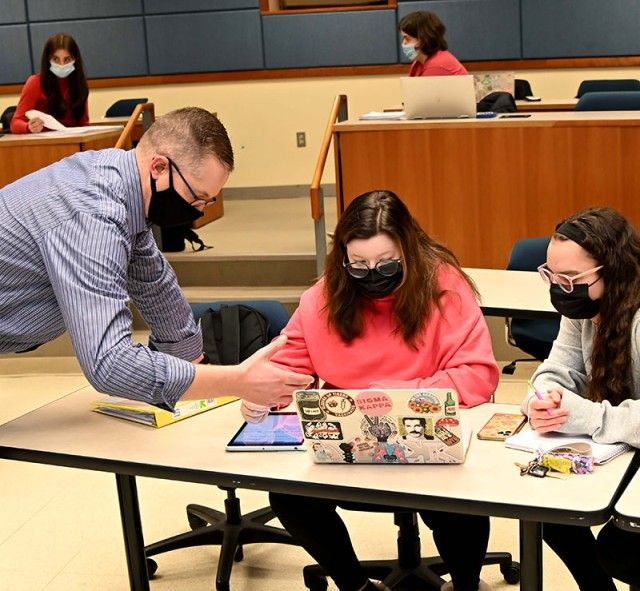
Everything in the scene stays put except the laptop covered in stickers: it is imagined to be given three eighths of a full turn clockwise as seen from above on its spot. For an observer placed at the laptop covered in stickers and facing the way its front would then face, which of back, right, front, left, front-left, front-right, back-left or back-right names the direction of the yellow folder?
back

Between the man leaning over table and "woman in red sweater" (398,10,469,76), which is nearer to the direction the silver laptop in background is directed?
the woman in red sweater

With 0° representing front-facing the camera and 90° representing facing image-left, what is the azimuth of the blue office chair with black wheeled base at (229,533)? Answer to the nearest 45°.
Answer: approximately 0°

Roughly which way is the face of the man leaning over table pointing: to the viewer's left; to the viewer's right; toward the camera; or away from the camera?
to the viewer's right

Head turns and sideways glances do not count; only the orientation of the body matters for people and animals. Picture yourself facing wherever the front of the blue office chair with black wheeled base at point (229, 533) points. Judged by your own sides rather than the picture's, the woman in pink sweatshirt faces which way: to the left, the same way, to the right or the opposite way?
the same way

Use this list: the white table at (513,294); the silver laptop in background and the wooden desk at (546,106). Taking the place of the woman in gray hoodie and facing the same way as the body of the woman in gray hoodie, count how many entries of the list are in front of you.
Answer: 0

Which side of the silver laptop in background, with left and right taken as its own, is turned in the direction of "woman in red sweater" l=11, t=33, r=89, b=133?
left

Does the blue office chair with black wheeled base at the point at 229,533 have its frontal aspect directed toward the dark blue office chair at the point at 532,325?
no

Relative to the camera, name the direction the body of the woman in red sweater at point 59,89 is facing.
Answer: toward the camera

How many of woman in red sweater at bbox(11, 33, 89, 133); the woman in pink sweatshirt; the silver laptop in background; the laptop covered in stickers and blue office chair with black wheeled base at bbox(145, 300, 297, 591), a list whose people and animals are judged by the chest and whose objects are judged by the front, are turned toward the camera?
3

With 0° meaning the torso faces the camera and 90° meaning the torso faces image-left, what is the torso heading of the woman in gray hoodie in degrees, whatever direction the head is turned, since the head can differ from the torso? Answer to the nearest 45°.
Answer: approximately 45°

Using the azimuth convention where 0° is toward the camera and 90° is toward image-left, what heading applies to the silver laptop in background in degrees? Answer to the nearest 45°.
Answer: approximately 180°

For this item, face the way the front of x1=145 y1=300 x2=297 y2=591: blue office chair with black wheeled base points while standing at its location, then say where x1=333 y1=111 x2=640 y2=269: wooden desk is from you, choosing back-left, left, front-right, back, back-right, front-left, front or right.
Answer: back-left

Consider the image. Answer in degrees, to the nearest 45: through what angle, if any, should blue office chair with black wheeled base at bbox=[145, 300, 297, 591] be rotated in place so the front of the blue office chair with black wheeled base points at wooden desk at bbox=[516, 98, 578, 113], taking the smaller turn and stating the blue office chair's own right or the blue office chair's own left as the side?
approximately 135° to the blue office chair's own left

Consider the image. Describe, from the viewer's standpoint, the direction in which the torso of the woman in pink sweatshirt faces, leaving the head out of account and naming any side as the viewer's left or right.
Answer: facing the viewer
